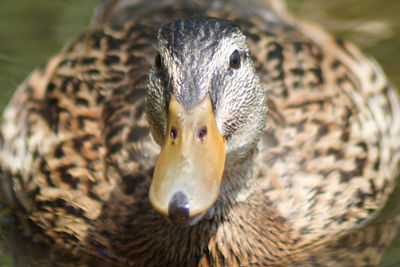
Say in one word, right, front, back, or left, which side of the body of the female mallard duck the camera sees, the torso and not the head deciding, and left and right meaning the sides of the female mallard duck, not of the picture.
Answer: front
